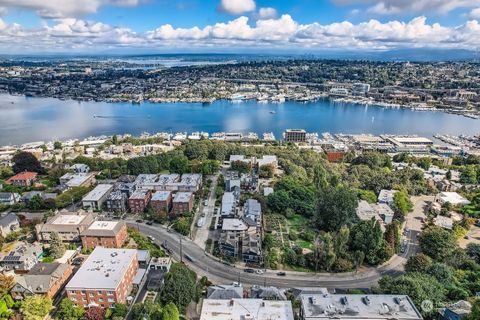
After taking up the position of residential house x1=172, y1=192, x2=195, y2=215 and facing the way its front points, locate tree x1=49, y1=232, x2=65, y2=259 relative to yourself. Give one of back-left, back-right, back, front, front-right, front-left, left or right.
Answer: front-right

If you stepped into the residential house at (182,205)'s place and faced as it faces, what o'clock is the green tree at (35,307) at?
The green tree is roughly at 1 o'clock from the residential house.

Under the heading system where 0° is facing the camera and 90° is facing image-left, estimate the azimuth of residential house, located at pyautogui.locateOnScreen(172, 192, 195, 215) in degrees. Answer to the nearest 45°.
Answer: approximately 0°

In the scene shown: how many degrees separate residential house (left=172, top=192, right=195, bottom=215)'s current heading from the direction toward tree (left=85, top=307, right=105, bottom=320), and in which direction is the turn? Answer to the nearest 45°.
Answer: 0° — it already faces it

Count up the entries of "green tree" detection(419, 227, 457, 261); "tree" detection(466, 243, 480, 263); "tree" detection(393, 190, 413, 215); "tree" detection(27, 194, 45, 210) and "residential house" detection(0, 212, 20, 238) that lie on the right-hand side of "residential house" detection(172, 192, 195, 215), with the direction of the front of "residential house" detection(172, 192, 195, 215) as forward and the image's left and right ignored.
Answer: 2

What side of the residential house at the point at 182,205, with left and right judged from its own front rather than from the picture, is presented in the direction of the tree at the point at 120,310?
front

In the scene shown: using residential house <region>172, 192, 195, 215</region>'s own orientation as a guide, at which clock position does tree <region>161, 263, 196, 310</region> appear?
The tree is roughly at 12 o'clock from the residential house.

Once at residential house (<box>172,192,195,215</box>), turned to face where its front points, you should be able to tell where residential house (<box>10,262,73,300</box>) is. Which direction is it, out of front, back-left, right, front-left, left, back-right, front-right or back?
front-right

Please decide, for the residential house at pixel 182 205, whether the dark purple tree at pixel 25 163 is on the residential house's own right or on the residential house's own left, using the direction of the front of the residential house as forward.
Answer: on the residential house's own right

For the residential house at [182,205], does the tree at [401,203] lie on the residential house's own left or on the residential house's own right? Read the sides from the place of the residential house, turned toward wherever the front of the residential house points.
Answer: on the residential house's own left

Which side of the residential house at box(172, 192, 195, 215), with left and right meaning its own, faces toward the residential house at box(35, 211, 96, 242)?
right

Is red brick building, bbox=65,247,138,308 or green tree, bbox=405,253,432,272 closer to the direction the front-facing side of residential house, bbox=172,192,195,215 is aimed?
the red brick building

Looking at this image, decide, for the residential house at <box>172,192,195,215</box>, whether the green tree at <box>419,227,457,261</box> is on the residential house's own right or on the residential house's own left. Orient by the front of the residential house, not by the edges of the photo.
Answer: on the residential house's own left

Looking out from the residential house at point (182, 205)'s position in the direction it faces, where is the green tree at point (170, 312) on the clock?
The green tree is roughly at 12 o'clock from the residential house.

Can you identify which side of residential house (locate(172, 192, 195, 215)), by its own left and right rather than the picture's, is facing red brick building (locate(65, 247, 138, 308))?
front

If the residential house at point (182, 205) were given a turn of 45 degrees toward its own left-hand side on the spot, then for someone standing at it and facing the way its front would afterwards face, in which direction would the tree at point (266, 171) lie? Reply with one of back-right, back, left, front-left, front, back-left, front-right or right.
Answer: left

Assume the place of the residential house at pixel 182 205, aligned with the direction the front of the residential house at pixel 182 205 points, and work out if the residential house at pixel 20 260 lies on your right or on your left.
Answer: on your right

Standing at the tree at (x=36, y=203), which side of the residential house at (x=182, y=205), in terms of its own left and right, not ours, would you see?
right

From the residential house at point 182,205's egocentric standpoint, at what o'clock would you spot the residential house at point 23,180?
the residential house at point 23,180 is roughly at 4 o'clock from the residential house at point 182,205.
